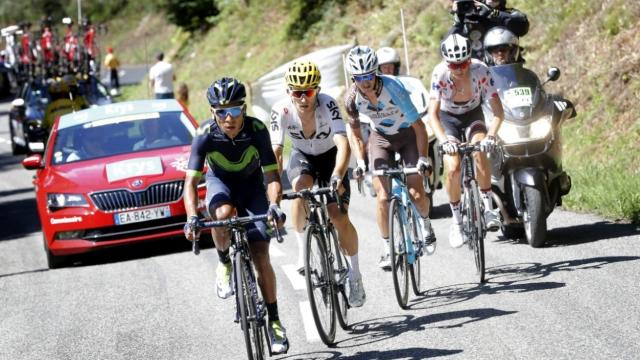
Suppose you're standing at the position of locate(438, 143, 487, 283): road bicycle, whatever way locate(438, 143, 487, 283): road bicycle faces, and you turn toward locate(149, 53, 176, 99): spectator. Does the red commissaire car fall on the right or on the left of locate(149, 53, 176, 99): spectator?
left

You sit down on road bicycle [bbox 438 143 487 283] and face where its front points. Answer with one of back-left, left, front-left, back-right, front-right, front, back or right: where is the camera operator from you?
back

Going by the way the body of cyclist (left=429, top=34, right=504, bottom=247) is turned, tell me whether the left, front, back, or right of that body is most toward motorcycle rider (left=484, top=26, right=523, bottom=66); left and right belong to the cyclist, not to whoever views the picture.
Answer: back

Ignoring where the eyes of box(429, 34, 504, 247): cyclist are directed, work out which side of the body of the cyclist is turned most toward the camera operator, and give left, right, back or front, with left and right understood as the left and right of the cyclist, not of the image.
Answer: back

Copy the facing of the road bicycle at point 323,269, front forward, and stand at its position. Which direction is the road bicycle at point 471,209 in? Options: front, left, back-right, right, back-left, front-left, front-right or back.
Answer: back-left

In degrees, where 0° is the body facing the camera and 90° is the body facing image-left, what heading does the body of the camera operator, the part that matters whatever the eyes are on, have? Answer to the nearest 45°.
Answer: approximately 45°

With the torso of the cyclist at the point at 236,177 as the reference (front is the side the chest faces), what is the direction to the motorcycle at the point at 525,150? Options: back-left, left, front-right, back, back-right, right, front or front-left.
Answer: back-left

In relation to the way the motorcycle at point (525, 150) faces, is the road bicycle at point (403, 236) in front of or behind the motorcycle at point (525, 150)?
in front

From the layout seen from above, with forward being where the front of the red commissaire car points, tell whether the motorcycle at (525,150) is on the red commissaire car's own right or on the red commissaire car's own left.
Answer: on the red commissaire car's own left
